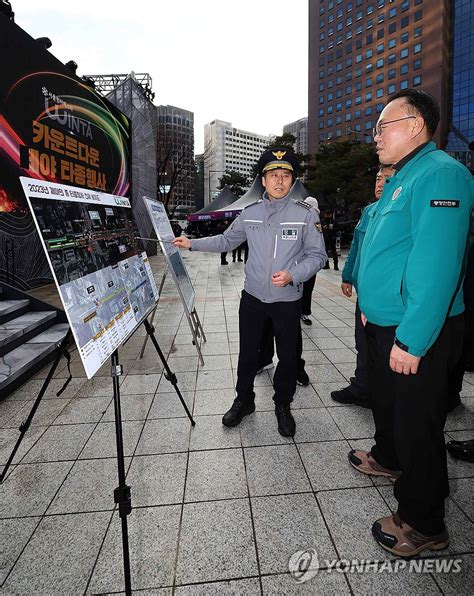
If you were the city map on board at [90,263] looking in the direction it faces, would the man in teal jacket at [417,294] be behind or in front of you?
in front

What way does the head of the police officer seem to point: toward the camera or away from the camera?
toward the camera

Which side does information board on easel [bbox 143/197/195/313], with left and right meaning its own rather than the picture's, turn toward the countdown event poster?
back

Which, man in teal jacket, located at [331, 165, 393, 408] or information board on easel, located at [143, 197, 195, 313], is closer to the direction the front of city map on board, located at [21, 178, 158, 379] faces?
the man in teal jacket

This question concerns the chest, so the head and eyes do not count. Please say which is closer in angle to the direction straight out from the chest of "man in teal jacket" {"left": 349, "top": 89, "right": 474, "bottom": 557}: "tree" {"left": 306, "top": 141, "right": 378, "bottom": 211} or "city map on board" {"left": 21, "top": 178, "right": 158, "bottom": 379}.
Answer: the city map on board

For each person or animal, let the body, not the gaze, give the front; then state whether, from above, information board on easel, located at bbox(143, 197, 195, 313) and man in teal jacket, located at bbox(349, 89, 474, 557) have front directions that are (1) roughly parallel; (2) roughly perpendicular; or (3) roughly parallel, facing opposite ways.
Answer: roughly parallel, facing opposite ways

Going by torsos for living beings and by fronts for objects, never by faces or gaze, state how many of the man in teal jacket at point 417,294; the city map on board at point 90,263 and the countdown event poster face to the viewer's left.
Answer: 1

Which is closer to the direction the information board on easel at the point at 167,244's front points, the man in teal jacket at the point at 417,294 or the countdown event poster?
the man in teal jacket

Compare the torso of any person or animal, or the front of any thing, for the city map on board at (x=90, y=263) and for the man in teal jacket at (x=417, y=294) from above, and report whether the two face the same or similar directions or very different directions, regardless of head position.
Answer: very different directions

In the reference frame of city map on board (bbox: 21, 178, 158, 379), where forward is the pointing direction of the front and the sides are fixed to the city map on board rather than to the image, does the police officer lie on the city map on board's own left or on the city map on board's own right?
on the city map on board's own left

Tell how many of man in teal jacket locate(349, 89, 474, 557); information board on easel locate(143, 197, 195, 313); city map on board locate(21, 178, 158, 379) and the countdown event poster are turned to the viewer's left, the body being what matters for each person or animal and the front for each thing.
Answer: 1

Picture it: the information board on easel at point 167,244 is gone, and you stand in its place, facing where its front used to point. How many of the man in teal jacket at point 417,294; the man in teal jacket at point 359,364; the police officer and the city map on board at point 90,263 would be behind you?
0

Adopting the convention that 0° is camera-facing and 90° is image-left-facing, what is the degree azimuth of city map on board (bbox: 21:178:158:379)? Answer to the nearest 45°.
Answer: approximately 315°

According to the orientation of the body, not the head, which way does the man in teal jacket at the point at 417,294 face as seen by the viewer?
to the viewer's left

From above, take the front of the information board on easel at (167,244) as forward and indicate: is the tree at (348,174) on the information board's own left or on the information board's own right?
on the information board's own left

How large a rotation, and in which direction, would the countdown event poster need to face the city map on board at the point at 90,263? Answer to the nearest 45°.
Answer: approximately 45° to its right

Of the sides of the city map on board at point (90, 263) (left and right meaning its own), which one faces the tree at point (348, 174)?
left

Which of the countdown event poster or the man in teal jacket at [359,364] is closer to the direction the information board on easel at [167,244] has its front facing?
the man in teal jacket
